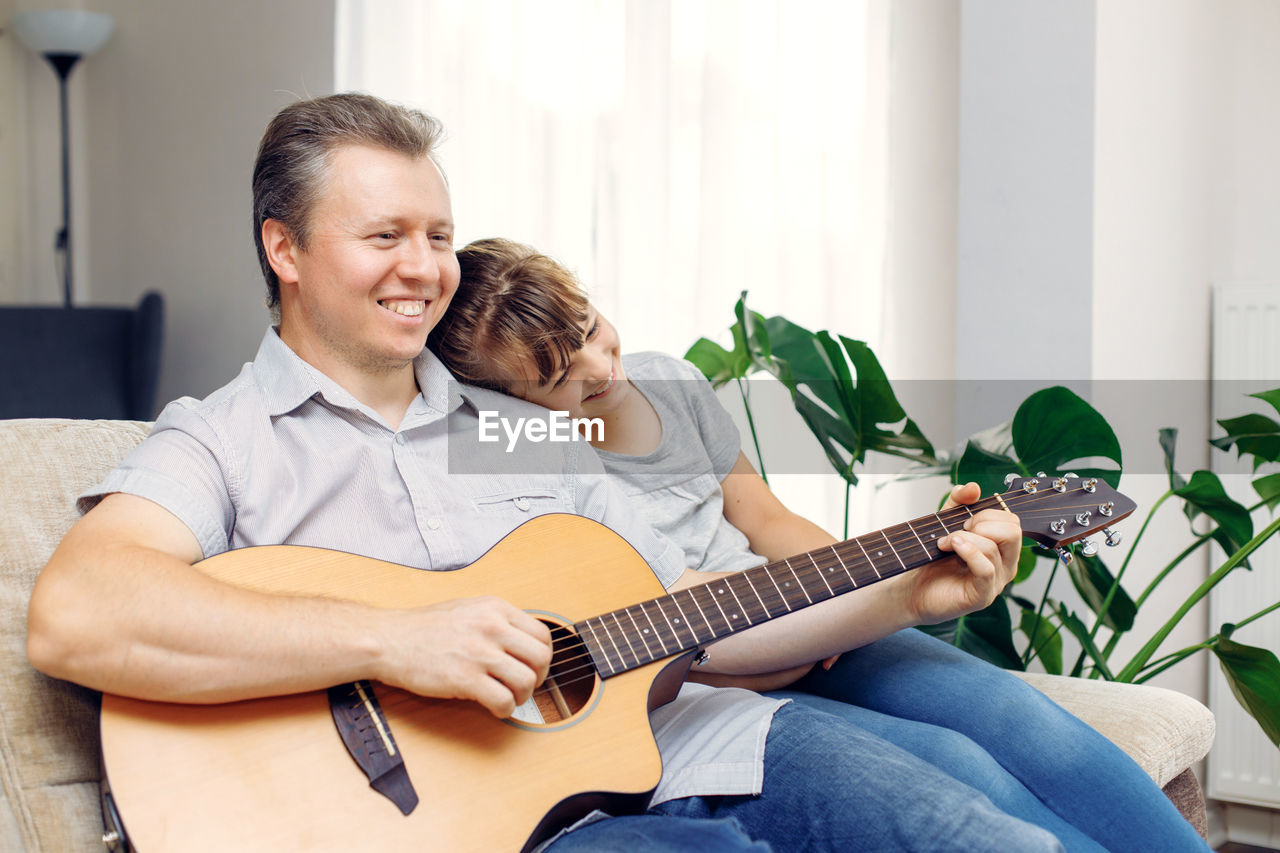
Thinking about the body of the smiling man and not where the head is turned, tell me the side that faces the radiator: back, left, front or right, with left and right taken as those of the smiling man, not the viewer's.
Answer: left

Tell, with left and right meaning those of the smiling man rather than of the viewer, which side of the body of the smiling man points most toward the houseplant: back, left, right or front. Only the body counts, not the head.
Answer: left

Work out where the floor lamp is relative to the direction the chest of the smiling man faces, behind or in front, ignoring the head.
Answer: behind

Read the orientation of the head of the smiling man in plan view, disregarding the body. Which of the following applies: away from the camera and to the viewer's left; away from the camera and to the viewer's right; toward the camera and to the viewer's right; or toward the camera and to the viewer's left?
toward the camera and to the viewer's right

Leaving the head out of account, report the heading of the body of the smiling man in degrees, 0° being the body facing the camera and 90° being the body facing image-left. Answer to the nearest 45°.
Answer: approximately 315°

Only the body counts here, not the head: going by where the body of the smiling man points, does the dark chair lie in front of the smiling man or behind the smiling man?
behind

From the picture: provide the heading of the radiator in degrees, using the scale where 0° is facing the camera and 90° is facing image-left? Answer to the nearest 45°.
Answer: approximately 0°
